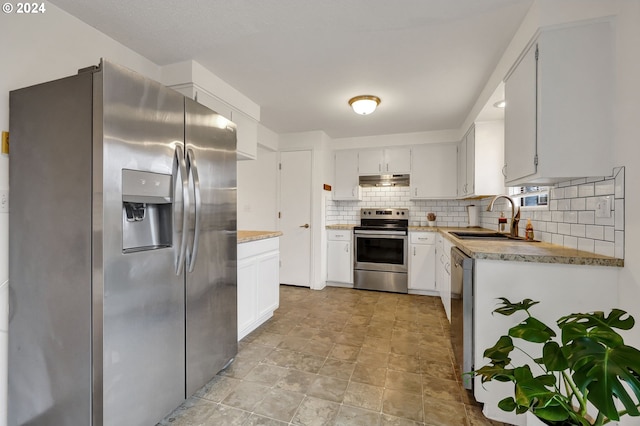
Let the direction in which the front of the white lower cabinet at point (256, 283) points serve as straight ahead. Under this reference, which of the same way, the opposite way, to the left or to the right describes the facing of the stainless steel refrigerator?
the same way

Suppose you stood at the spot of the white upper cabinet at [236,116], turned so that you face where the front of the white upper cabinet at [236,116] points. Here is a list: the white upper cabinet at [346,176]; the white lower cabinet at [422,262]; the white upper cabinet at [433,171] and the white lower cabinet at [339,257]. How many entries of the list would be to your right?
0

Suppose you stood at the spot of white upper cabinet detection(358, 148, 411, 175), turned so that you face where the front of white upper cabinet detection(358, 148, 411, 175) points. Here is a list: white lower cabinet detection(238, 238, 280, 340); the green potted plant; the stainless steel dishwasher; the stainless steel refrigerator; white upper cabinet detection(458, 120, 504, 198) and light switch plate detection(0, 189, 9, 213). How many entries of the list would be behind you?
0

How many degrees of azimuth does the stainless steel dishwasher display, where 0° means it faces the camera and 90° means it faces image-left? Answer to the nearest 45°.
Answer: approximately 90°

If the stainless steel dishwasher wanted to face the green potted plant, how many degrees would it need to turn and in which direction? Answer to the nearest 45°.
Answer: approximately 90° to its left

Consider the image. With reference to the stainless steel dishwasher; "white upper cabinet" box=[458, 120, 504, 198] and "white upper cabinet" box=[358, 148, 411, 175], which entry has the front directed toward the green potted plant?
"white upper cabinet" box=[358, 148, 411, 175]

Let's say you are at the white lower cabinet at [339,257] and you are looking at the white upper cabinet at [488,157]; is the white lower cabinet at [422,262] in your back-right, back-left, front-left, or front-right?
front-left

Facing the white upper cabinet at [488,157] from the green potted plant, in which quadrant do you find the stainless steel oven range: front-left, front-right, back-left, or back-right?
front-left

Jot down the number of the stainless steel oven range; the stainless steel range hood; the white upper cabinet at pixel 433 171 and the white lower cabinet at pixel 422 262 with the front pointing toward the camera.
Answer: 4

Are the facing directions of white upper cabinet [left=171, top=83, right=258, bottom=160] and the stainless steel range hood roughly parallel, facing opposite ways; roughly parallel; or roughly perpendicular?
roughly perpendicular

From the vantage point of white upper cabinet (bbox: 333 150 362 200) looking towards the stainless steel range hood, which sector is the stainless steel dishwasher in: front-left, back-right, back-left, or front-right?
front-right

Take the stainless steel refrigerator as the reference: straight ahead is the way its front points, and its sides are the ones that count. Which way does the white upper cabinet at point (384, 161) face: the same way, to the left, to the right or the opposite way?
to the right

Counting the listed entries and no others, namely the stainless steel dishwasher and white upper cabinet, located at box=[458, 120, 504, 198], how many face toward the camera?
0

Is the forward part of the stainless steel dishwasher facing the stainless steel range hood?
no

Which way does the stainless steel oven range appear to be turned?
toward the camera

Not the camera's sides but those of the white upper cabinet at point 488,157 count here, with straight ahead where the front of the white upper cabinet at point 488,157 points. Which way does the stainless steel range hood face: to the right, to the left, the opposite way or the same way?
to the left

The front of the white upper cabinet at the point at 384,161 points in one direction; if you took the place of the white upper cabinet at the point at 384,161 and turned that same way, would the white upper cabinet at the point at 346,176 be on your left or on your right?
on your right

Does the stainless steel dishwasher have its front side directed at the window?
no

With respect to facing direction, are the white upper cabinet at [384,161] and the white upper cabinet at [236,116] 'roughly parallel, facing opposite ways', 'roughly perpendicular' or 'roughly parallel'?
roughly perpendicular

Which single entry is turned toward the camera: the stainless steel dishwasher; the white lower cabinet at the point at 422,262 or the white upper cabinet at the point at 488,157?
the white lower cabinet

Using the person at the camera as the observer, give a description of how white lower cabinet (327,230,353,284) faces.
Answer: facing the viewer

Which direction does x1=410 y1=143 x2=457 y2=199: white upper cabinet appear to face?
toward the camera

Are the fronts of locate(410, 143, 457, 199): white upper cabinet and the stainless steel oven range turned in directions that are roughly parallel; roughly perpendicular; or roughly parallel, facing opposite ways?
roughly parallel
